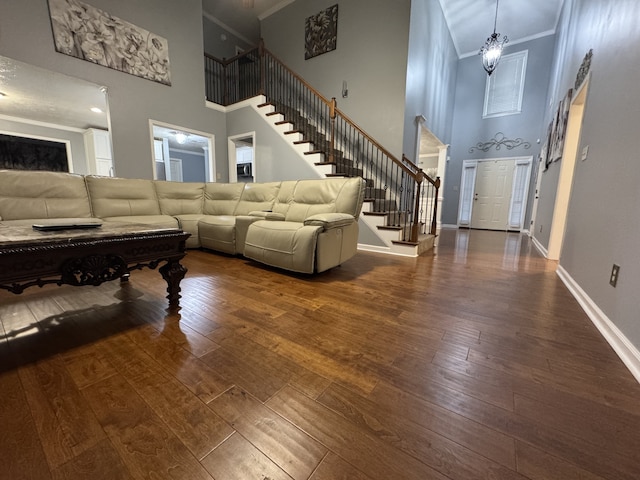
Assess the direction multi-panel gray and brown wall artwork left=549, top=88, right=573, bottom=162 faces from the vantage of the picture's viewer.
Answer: facing to the left of the viewer

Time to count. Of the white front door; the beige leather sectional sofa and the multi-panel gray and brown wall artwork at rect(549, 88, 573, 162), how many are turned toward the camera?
2

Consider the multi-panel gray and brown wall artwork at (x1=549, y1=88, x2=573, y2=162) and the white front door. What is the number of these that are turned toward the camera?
1

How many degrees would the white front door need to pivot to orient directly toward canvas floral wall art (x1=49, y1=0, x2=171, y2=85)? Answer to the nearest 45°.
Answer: approximately 45° to its right

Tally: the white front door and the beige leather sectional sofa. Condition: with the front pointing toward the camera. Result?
2

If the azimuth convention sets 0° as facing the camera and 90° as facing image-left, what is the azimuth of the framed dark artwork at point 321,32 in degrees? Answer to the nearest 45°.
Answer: approximately 45°

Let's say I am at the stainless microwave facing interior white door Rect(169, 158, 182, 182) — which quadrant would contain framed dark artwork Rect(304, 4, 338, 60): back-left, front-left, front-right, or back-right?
back-left

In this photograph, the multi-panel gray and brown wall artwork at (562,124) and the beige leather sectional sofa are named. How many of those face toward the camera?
1
